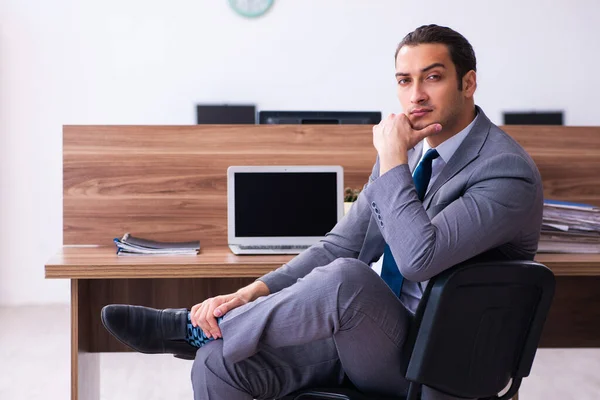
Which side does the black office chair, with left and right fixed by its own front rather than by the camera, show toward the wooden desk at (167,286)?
front

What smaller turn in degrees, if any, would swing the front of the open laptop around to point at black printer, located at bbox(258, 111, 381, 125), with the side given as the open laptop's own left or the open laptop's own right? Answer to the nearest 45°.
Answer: approximately 180°

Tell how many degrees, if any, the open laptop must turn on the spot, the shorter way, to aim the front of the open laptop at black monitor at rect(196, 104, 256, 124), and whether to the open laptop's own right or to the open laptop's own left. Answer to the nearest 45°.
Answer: approximately 180°

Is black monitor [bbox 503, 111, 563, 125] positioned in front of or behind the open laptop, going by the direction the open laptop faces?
behind

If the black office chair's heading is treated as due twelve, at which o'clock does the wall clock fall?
The wall clock is roughly at 1 o'clock from the black office chair.

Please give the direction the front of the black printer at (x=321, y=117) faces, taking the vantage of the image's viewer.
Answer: facing away from the viewer

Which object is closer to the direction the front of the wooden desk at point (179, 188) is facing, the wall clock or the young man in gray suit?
the young man in gray suit

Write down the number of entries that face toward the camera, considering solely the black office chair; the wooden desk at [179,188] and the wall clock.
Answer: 2

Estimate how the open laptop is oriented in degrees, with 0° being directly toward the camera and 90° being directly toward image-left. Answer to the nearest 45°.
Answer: approximately 0°
